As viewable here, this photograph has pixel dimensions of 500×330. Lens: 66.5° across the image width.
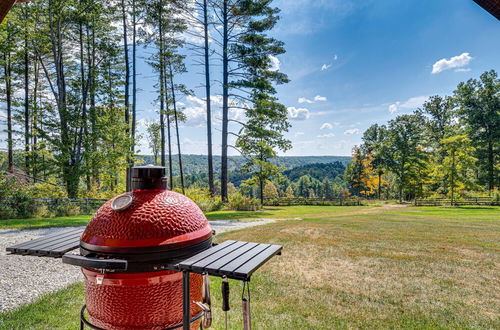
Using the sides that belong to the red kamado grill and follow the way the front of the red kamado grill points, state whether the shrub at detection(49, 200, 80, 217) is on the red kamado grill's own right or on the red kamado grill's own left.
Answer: on the red kamado grill's own right

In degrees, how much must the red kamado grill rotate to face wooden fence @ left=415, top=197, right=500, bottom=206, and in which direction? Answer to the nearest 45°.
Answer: approximately 180°

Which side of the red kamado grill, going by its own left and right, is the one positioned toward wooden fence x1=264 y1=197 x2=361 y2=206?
back

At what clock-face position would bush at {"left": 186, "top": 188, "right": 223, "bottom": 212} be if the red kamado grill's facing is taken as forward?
The bush is roughly at 5 o'clock from the red kamado grill.

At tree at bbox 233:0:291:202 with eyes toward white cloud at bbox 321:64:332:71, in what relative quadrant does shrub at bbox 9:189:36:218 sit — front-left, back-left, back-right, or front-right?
back-left

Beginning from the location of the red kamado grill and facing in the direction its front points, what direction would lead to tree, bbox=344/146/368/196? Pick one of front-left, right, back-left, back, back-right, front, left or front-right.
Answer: back

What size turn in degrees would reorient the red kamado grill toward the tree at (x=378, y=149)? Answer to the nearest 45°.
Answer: approximately 180°
